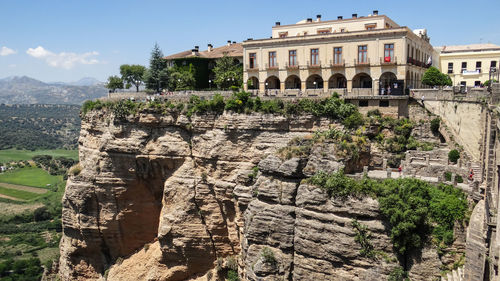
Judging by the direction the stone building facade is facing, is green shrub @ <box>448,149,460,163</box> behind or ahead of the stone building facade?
ahead

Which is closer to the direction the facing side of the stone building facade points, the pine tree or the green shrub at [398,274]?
the green shrub

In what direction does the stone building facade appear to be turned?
toward the camera

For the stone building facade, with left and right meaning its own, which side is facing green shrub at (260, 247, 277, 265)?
front

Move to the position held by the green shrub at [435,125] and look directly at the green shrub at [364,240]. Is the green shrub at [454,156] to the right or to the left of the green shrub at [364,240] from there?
left

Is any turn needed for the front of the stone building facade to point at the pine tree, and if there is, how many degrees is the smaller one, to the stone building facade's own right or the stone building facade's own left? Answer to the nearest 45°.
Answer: approximately 90° to the stone building facade's own right

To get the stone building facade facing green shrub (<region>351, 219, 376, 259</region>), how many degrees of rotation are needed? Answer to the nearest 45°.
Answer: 0° — it already faces it
